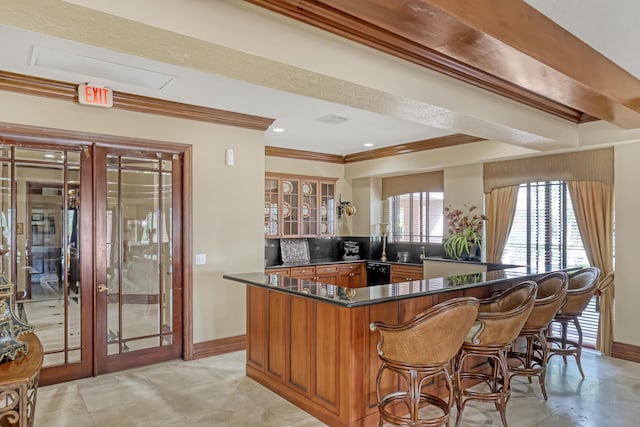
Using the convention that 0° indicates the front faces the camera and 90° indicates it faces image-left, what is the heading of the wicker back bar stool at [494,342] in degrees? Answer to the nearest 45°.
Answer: approximately 90°

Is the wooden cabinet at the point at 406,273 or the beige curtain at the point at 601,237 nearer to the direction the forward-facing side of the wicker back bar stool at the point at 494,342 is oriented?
the wooden cabinet

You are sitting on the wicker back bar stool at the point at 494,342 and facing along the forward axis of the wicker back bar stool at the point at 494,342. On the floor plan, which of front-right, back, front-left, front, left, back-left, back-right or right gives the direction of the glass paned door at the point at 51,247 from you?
front

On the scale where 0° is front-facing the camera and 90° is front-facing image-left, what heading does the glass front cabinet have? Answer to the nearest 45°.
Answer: approximately 315°

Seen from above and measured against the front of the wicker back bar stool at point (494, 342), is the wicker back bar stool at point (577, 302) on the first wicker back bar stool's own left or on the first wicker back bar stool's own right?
on the first wicker back bar stool's own right

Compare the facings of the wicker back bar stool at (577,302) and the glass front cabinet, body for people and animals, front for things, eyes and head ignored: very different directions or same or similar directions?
very different directions

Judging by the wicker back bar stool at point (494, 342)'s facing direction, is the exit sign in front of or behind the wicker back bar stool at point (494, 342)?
in front
